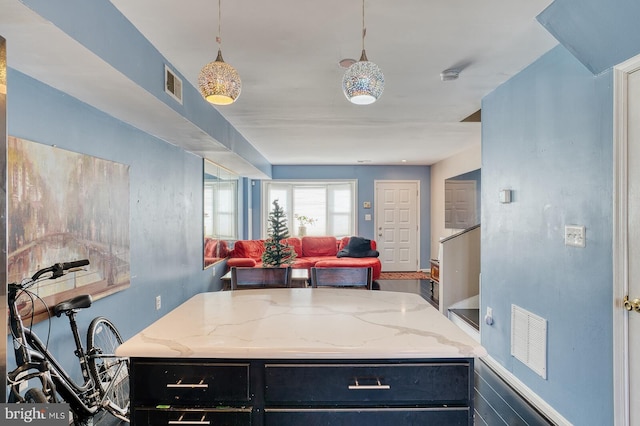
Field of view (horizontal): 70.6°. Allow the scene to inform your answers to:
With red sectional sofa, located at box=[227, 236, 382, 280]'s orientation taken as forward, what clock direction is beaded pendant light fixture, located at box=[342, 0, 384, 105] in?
The beaded pendant light fixture is roughly at 12 o'clock from the red sectional sofa.

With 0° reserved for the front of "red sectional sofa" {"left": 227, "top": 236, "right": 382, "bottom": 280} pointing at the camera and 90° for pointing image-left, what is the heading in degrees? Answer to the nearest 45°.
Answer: approximately 0°

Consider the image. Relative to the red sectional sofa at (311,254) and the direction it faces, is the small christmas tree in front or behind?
in front

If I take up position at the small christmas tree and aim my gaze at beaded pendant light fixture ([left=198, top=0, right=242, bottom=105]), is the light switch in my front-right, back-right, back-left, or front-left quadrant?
front-left

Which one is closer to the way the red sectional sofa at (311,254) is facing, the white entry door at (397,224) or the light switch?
the light switch

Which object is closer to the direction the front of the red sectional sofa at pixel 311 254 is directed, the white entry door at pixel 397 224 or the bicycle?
the bicycle

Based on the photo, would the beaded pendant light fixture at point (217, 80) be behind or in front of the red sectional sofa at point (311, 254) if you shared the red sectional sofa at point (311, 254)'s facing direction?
in front

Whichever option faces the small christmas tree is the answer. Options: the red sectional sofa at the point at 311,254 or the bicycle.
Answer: the red sectional sofa

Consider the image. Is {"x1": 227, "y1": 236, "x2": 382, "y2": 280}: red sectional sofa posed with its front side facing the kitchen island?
yes
